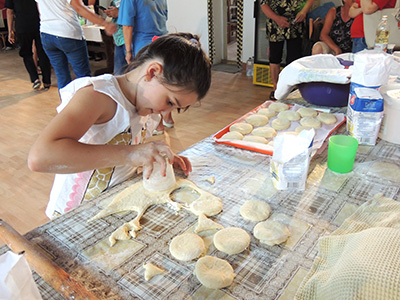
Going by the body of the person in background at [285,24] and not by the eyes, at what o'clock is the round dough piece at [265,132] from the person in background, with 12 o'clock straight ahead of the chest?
The round dough piece is roughly at 12 o'clock from the person in background.

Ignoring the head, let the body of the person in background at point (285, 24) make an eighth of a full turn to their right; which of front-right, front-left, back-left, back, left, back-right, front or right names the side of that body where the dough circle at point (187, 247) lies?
front-left

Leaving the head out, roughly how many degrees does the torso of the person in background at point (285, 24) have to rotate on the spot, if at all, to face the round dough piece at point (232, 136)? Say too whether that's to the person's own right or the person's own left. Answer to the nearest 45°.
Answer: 0° — they already face it

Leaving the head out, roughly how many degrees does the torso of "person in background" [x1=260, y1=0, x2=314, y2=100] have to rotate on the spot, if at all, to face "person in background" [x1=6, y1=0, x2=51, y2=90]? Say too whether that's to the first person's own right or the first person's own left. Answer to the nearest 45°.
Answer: approximately 90° to the first person's own right

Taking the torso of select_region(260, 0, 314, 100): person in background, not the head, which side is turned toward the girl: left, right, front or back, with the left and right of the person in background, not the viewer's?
front

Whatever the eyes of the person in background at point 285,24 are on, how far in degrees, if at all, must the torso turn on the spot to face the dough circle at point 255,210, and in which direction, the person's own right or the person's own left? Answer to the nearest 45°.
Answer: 0° — they already face it

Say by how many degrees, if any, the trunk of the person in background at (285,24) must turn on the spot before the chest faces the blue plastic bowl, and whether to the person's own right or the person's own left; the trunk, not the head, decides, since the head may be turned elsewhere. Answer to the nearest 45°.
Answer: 0° — they already face it

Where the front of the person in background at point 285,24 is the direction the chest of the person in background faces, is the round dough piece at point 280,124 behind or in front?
in front

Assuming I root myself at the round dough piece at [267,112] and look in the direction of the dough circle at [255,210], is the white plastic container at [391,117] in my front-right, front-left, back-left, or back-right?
front-left

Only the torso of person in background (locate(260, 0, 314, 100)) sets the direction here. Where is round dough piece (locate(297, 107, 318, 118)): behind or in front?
in front

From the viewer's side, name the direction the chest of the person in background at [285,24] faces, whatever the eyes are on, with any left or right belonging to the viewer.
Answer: facing the viewer

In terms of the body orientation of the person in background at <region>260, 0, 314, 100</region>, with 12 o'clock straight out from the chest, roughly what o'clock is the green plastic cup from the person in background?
The green plastic cup is roughly at 12 o'clock from the person in background.

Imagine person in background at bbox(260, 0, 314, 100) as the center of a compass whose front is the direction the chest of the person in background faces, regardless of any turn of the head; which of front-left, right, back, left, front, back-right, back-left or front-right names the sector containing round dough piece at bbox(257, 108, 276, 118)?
front

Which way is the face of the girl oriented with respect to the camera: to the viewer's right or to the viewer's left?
to the viewer's right

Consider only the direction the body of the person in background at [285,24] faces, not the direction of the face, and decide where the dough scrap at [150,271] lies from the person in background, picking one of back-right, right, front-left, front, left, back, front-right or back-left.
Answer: front

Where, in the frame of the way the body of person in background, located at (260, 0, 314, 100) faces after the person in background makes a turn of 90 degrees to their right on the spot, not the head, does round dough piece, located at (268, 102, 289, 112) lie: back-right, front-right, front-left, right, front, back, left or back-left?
left

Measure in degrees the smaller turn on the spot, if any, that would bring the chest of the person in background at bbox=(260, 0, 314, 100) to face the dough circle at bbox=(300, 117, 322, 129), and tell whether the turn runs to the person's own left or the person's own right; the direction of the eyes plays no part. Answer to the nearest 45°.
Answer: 0° — they already face it
